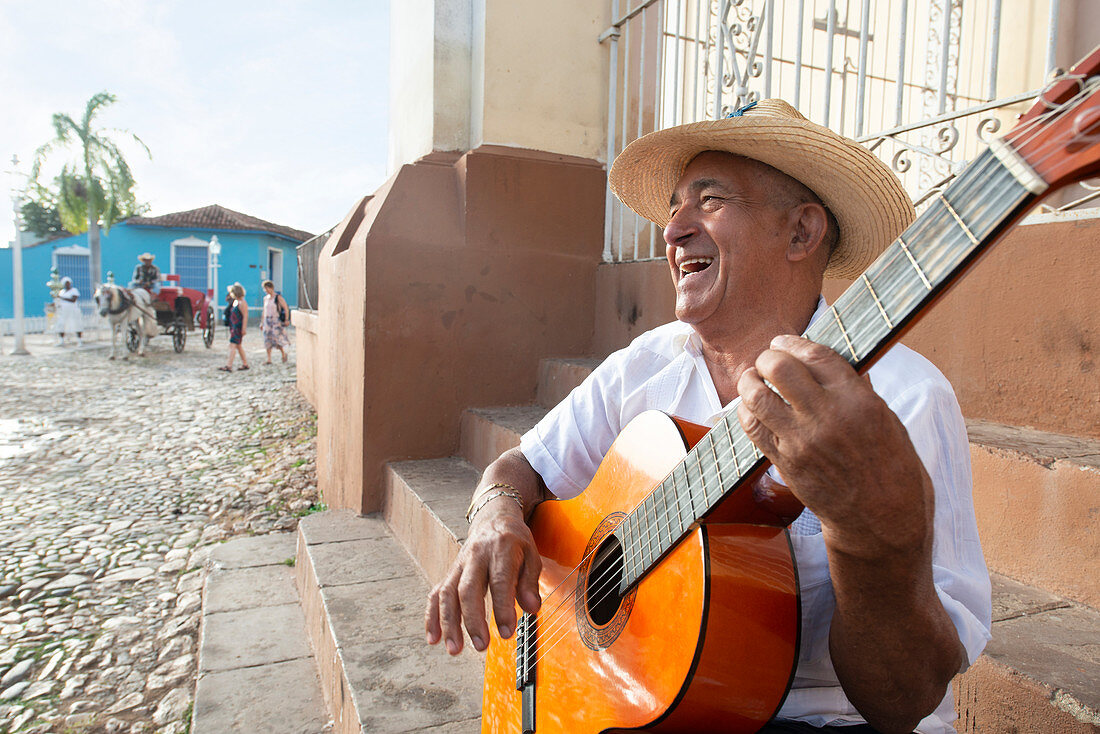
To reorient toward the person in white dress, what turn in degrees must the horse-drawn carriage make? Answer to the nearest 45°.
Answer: approximately 90° to its right

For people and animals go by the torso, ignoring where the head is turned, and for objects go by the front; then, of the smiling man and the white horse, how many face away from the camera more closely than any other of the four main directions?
0

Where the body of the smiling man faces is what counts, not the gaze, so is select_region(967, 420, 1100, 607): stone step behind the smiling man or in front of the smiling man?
behind

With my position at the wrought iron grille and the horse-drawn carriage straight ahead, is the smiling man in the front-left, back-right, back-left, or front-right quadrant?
back-left

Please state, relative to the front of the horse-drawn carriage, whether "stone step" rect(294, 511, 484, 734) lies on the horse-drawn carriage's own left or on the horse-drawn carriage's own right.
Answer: on the horse-drawn carriage's own left

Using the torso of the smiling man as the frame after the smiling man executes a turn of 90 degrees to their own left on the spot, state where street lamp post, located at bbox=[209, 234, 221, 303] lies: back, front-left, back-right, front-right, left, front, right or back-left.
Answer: back

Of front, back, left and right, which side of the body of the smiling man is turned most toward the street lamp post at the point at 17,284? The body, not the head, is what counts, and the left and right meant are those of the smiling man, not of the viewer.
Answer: right

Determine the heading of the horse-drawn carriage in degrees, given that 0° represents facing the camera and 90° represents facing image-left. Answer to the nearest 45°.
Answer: approximately 45°

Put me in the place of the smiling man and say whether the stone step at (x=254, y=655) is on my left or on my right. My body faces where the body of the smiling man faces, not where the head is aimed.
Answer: on my right

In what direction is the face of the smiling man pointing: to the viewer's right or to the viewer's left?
to the viewer's left

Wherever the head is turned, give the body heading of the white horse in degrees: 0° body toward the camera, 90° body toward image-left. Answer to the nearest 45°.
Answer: approximately 45°

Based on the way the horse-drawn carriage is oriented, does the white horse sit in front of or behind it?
in front

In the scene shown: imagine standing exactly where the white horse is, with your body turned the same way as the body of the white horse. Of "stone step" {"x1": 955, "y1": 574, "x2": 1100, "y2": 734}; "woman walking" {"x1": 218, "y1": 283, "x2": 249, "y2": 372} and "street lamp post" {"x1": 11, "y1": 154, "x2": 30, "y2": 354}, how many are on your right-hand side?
1

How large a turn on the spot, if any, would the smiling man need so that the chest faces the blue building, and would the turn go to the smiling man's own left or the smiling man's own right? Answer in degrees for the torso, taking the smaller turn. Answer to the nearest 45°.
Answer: approximately 90° to the smiling man's own right

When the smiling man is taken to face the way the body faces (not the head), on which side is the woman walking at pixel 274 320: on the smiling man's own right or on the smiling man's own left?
on the smiling man's own right

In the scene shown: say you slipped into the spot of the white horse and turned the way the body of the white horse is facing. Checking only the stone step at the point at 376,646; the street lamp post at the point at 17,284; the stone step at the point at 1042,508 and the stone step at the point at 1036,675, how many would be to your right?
1
